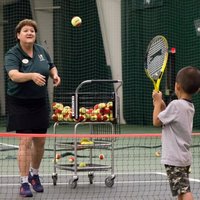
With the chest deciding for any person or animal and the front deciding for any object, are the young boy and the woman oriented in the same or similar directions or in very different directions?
very different directions

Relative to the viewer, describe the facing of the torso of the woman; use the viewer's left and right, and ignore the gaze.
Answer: facing the viewer and to the right of the viewer

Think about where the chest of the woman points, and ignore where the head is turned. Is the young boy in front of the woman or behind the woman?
in front

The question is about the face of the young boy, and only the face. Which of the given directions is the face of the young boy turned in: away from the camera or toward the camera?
away from the camera

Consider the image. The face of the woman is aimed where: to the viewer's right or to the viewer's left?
to the viewer's right

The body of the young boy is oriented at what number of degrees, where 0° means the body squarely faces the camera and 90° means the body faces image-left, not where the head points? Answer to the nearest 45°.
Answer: approximately 135°

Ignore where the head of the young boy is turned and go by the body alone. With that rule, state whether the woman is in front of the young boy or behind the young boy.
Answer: in front
